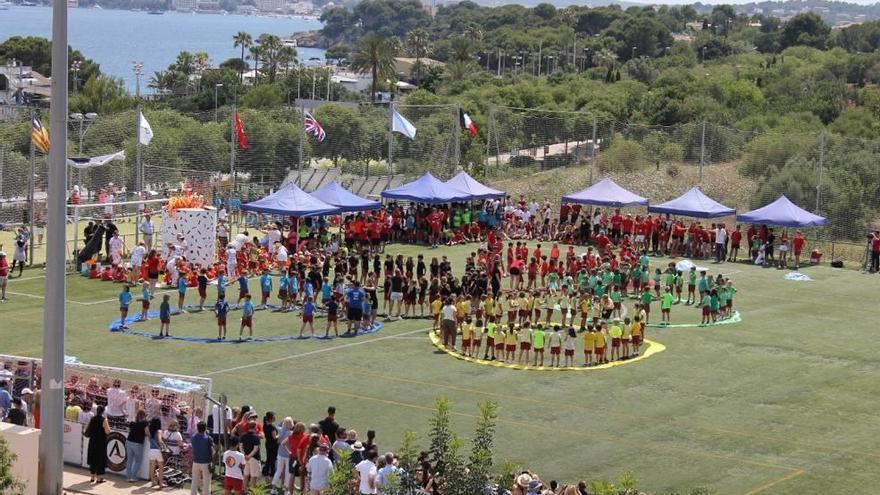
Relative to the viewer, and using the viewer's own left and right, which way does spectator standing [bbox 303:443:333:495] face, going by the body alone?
facing away from the viewer

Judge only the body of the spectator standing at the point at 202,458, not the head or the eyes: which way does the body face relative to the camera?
away from the camera

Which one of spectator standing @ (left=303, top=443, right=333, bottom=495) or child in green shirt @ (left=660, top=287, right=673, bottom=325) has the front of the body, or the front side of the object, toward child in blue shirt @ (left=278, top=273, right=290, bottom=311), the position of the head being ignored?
the spectator standing
